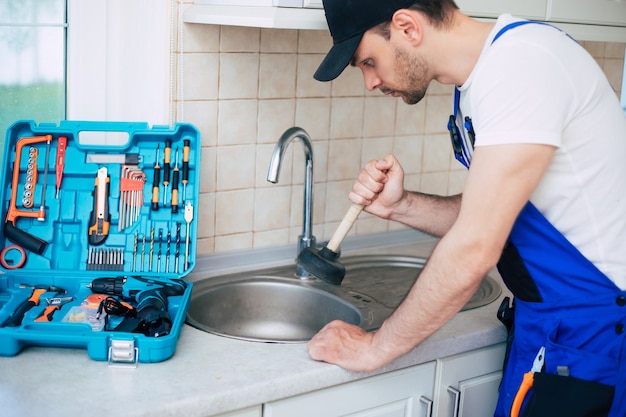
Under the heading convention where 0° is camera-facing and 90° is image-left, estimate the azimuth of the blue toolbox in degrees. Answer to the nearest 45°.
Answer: approximately 0°

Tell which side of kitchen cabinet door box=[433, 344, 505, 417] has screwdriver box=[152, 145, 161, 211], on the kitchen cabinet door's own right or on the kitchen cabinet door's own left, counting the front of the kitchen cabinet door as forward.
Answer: on the kitchen cabinet door's own right

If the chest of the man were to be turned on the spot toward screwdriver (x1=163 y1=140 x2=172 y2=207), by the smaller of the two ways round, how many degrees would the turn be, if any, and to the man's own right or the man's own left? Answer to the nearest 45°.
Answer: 0° — they already face it

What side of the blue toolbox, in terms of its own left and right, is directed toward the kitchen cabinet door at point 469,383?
left

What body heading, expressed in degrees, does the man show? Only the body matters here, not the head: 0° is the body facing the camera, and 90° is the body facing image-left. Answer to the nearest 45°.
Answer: approximately 90°

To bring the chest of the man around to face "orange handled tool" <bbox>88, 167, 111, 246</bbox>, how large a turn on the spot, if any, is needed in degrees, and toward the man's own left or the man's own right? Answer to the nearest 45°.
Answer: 0° — they already face it

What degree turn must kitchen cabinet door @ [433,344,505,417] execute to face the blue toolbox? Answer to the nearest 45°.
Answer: approximately 135° to its right

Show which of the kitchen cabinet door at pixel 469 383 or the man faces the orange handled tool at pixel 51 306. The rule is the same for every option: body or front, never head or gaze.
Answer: the man

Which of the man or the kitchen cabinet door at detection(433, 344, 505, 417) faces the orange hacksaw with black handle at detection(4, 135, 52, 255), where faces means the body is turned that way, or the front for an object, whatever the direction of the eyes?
the man

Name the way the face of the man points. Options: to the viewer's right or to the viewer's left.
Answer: to the viewer's left

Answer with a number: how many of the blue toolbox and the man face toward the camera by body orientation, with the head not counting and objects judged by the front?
1
